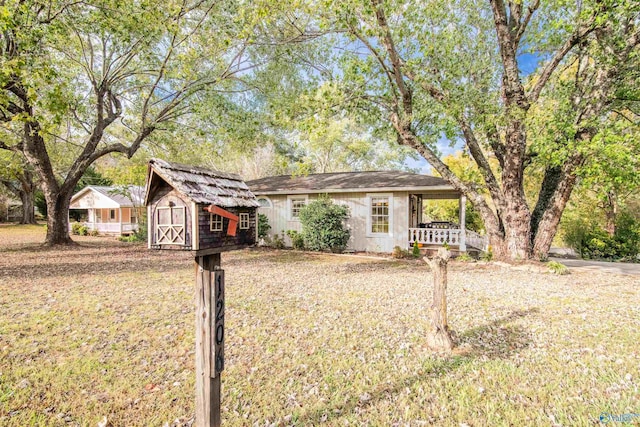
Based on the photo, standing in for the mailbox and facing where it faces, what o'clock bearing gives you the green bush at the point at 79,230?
The green bush is roughly at 4 o'clock from the mailbox.

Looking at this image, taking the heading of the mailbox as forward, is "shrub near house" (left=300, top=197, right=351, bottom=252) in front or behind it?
behind

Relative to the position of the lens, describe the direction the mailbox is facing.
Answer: facing the viewer and to the left of the viewer

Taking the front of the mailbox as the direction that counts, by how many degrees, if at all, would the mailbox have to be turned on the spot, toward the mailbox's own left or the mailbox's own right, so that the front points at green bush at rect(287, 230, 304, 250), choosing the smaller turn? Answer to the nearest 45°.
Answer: approximately 135° to the mailbox's own right

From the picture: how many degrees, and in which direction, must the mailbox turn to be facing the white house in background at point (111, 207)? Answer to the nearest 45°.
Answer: approximately 135° to its right

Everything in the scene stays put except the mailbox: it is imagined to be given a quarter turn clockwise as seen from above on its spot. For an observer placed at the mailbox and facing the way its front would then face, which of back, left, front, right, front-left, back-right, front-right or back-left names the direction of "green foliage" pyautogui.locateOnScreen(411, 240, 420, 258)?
right

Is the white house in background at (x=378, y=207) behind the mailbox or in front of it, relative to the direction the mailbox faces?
behind

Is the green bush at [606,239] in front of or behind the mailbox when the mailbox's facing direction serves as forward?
behind
